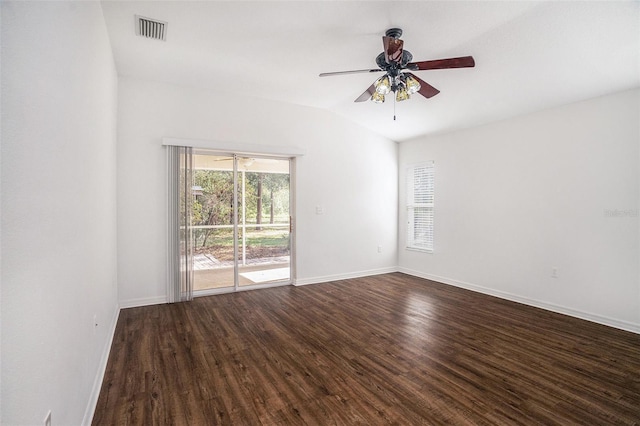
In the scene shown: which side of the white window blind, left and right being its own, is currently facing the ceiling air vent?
front

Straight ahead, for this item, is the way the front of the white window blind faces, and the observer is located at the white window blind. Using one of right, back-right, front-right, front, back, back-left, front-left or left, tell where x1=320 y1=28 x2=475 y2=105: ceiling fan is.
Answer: front-left

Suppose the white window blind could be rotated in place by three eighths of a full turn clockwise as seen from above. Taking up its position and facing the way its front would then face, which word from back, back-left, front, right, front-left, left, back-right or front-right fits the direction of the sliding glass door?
back-left

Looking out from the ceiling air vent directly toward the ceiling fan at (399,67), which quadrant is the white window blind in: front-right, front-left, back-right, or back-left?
front-left

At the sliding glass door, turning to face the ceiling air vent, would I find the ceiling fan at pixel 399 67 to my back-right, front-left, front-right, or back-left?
front-left

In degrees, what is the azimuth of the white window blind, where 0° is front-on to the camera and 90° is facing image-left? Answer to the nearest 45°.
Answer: approximately 45°
